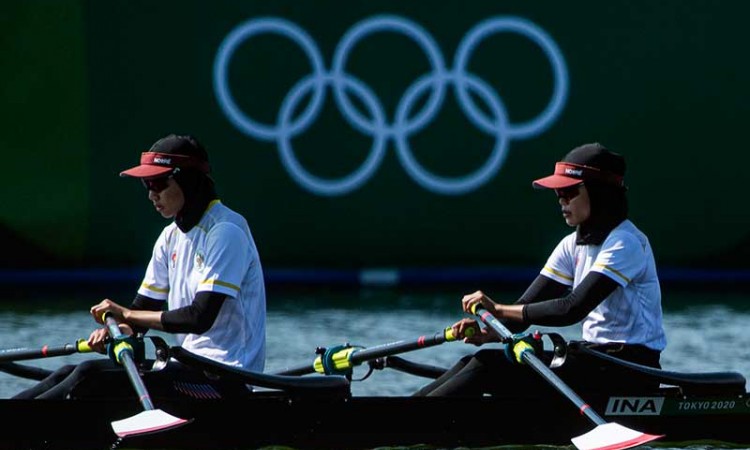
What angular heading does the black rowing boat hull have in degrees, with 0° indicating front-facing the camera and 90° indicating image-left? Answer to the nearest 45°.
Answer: approximately 270°
